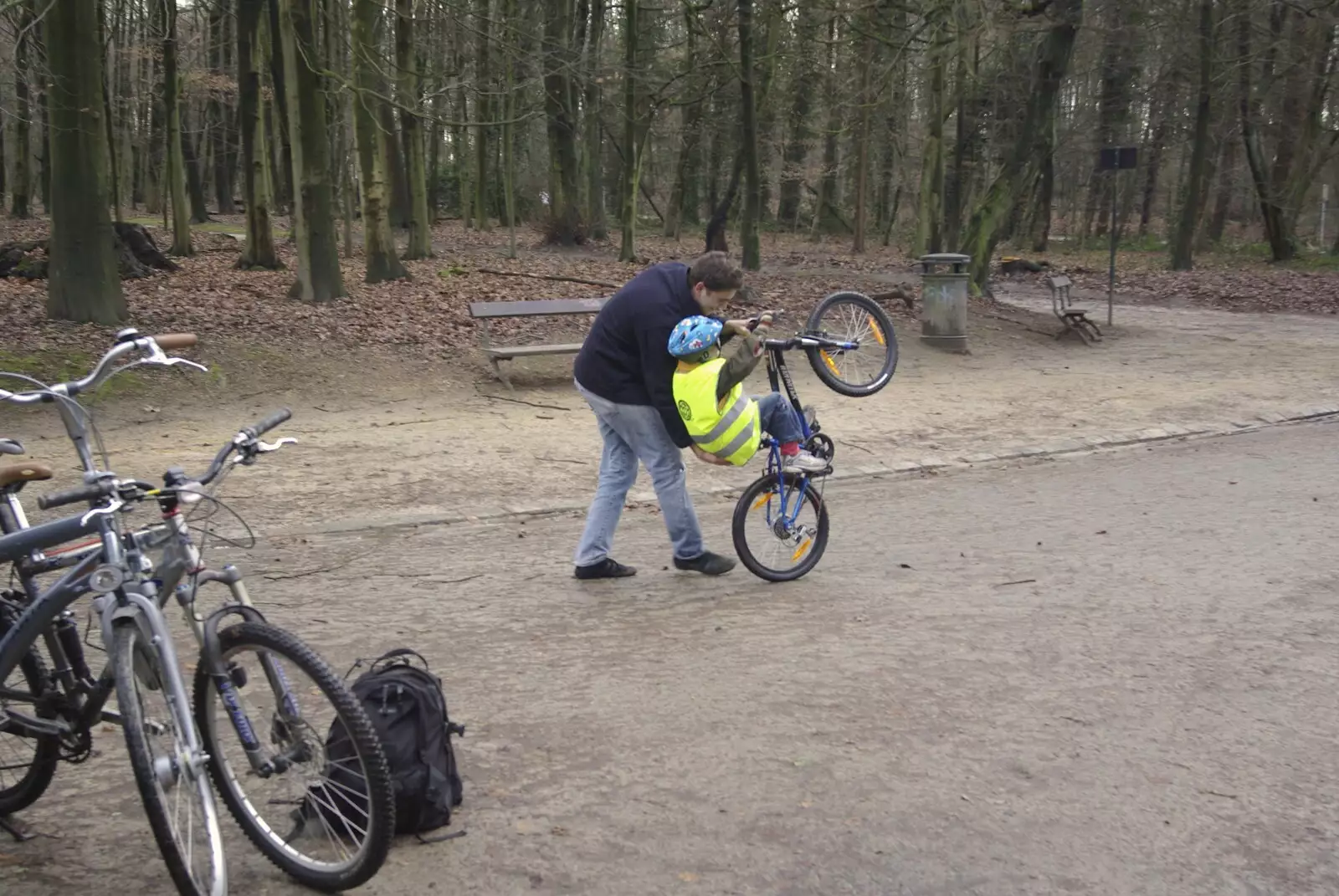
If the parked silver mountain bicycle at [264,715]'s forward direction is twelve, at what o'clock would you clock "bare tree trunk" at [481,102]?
The bare tree trunk is roughly at 8 o'clock from the parked silver mountain bicycle.

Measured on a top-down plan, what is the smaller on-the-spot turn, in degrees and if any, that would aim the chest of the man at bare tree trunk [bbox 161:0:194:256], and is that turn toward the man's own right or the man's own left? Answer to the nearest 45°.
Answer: approximately 135° to the man's own left

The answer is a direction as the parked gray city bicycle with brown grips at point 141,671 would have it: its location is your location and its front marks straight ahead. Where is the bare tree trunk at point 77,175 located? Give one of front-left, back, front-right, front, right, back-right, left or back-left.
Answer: back-left

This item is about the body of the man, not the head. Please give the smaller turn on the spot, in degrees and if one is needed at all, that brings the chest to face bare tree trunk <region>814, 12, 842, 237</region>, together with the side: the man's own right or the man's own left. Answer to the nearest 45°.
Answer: approximately 90° to the man's own left

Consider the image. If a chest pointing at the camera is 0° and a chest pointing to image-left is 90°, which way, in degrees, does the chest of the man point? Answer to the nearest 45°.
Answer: approximately 270°

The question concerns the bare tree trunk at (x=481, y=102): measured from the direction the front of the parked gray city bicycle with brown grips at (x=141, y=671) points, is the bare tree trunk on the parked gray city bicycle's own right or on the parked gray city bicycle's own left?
on the parked gray city bicycle's own left

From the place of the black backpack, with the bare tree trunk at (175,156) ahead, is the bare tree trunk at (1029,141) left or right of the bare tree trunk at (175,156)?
right

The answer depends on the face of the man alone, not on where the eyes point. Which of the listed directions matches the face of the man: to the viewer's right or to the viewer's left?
to the viewer's right
